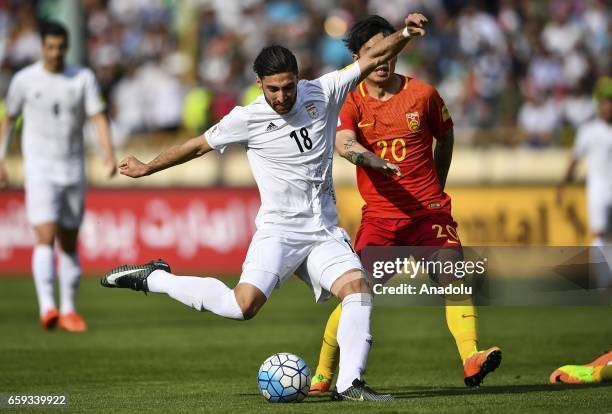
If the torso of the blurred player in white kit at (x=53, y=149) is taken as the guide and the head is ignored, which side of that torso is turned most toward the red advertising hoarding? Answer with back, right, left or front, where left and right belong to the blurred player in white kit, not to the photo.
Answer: back

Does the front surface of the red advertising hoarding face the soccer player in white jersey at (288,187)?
yes

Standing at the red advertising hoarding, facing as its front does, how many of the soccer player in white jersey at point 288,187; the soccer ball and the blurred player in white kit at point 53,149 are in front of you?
3

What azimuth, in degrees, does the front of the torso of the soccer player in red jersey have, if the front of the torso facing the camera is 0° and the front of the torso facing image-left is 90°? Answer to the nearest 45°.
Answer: approximately 0°

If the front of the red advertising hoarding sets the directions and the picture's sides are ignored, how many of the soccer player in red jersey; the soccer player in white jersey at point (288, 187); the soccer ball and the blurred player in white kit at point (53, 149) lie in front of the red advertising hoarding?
4

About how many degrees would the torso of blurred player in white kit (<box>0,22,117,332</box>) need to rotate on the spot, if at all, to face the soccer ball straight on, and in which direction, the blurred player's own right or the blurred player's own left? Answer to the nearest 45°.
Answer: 0° — they already face it

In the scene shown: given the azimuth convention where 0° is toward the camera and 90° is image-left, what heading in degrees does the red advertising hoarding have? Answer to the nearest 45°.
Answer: approximately 0°

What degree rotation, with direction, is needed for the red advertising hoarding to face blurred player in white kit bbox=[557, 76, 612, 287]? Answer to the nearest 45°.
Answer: approximately 45° to its left

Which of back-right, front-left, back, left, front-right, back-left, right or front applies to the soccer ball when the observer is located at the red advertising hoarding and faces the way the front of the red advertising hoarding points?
front
